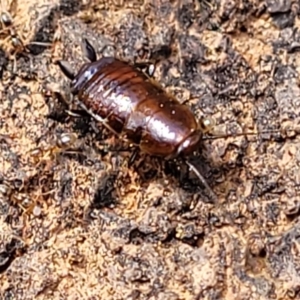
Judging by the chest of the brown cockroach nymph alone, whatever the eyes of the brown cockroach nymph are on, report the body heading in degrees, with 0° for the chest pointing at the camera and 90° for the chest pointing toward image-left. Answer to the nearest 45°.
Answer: approximately 315°
